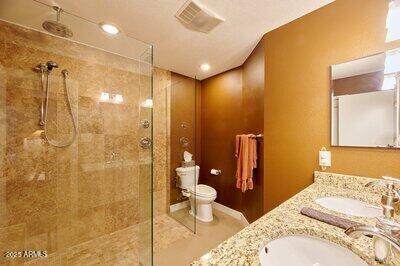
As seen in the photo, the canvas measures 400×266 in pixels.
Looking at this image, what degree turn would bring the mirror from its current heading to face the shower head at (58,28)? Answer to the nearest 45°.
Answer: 0° — it already faces it

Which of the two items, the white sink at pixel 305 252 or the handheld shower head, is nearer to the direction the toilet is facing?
the white sink

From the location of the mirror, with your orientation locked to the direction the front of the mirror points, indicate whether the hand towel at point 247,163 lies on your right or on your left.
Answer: on your right

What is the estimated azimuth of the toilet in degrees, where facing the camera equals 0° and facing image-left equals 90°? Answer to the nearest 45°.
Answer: approximately 315°

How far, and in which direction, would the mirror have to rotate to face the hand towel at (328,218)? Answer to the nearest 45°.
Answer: approximately 45° to its left

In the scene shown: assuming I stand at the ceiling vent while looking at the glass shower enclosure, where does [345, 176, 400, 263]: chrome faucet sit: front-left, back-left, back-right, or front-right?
back-left

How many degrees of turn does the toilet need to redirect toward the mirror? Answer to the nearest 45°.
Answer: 0° — it already faces it

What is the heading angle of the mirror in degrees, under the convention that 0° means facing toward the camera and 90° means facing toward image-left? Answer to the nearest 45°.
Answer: approximately 45°
